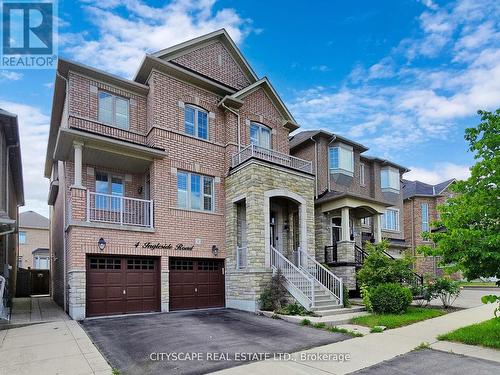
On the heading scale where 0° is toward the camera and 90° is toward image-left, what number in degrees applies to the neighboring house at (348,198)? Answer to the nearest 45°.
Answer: approximately 315°

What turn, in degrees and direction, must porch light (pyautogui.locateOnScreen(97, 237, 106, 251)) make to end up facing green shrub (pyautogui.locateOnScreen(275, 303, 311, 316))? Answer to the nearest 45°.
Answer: approximately 90° to its left

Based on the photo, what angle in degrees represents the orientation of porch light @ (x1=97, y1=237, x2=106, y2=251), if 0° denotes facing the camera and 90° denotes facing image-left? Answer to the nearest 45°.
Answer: approximately 0°

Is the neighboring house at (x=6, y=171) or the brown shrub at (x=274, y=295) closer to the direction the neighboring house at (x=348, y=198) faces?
the brown shrub

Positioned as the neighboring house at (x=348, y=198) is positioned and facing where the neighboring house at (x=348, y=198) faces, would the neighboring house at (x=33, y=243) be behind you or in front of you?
behind

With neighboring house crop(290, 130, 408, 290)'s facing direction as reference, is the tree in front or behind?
in front

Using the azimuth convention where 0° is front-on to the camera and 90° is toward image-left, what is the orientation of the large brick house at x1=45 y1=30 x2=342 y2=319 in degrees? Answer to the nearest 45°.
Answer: approximately 315°

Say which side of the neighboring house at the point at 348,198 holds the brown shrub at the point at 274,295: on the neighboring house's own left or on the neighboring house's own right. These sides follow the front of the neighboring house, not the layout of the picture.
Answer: on the neighboring house's own right
